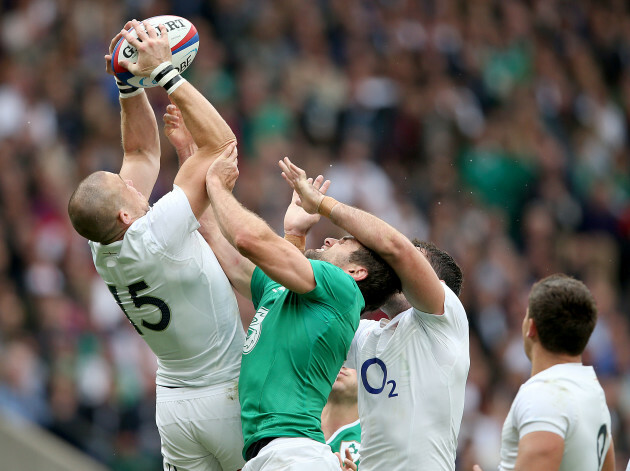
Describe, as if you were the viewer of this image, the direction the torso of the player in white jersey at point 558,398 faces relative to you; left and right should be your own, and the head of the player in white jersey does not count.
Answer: facing away from the viewer and to the left of the viewer

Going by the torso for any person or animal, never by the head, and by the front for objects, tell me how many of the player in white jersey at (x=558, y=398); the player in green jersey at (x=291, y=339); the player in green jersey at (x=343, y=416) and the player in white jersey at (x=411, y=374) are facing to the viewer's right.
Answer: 0

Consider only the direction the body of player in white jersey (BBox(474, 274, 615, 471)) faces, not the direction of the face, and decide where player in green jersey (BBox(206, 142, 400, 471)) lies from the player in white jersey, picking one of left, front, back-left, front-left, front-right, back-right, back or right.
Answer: front-left

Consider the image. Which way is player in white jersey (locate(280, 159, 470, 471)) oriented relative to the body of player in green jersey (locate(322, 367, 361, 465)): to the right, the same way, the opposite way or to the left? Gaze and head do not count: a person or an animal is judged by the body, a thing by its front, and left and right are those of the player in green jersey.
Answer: the same way

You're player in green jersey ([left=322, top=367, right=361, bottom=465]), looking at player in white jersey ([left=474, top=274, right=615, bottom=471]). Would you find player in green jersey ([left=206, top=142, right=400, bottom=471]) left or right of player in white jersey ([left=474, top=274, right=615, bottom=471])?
right

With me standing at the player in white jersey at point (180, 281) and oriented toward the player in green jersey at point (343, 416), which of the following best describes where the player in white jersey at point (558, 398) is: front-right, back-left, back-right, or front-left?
front-right

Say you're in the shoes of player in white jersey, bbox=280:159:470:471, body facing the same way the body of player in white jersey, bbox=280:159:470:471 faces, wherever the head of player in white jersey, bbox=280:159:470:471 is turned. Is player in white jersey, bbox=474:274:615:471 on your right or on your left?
on your left

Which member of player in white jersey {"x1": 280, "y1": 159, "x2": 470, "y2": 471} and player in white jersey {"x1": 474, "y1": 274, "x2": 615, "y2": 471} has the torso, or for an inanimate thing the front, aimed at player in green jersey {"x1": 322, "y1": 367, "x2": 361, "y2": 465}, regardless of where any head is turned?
player in white jersey {"x1": 474, "y1": 274, "x2": 615, "y2": 471}

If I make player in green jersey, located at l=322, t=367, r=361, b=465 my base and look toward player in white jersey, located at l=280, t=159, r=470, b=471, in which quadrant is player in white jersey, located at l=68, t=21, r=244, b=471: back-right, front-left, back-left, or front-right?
front-right

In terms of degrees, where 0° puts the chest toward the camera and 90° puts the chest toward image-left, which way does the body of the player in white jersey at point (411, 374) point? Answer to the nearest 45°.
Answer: approximately 45°

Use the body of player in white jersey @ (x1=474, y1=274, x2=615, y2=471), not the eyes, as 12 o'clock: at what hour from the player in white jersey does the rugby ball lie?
The rugby ball is roughly at 11 o'clock from the player in white jersey.

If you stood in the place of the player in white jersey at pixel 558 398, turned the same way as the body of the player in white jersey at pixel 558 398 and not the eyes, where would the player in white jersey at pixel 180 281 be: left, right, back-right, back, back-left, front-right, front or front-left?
front-left

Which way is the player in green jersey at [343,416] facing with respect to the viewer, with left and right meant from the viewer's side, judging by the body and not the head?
facing the viewer and to the left of the viewer

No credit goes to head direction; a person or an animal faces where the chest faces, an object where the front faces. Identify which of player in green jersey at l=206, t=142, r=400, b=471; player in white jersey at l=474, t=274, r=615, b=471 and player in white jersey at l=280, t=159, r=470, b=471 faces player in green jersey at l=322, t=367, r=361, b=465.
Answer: player in white jersey at l=474, t=274, r=615, b=471
